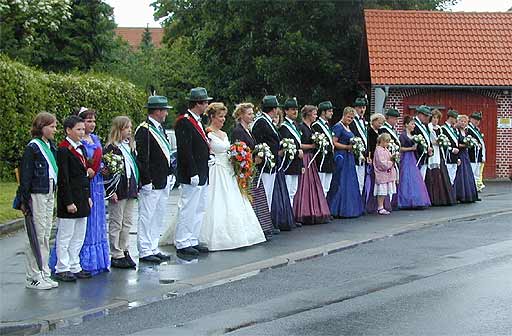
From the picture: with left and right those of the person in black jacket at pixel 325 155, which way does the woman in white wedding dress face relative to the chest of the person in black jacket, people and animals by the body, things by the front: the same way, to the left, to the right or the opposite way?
the same way

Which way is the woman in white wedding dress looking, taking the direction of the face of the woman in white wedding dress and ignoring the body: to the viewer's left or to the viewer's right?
to the viewer's right

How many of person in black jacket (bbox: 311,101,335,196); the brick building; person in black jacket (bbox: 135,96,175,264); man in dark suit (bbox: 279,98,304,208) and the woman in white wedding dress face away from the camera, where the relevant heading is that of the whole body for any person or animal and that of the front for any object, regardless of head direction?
0

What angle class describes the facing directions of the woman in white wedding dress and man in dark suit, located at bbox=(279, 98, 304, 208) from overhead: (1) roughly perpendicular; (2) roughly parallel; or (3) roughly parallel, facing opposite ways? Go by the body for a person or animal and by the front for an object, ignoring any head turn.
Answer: roughly parallel

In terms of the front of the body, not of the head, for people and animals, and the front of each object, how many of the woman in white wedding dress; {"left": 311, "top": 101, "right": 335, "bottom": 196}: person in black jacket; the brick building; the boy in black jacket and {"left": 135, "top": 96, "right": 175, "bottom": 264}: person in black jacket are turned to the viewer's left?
0

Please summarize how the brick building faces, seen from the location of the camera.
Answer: facing the viewer

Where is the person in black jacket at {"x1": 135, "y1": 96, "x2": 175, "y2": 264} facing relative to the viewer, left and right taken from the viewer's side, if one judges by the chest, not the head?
facing the viewer and to the right of the viewer

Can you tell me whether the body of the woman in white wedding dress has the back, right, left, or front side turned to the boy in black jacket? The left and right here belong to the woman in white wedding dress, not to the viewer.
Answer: right

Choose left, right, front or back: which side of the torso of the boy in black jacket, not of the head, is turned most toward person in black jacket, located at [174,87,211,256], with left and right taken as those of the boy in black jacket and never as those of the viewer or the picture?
left

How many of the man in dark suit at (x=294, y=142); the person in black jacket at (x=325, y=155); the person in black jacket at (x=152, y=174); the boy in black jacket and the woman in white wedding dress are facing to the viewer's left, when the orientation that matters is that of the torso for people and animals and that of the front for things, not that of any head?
0

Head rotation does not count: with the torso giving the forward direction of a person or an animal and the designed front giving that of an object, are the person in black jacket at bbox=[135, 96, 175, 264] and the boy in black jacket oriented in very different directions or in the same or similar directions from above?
same or similar directions

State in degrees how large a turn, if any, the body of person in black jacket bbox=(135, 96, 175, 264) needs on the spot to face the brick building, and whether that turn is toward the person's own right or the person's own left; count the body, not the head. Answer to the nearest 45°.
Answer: approximately 90° to the person's own left

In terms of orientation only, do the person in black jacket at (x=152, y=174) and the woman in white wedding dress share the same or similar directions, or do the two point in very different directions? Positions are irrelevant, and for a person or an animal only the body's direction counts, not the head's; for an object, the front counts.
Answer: same or similar directions

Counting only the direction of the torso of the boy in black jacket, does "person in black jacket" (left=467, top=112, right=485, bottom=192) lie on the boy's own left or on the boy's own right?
on the boy's own left

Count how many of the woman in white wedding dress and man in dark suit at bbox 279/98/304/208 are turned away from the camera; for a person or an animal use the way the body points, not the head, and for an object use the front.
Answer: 0
